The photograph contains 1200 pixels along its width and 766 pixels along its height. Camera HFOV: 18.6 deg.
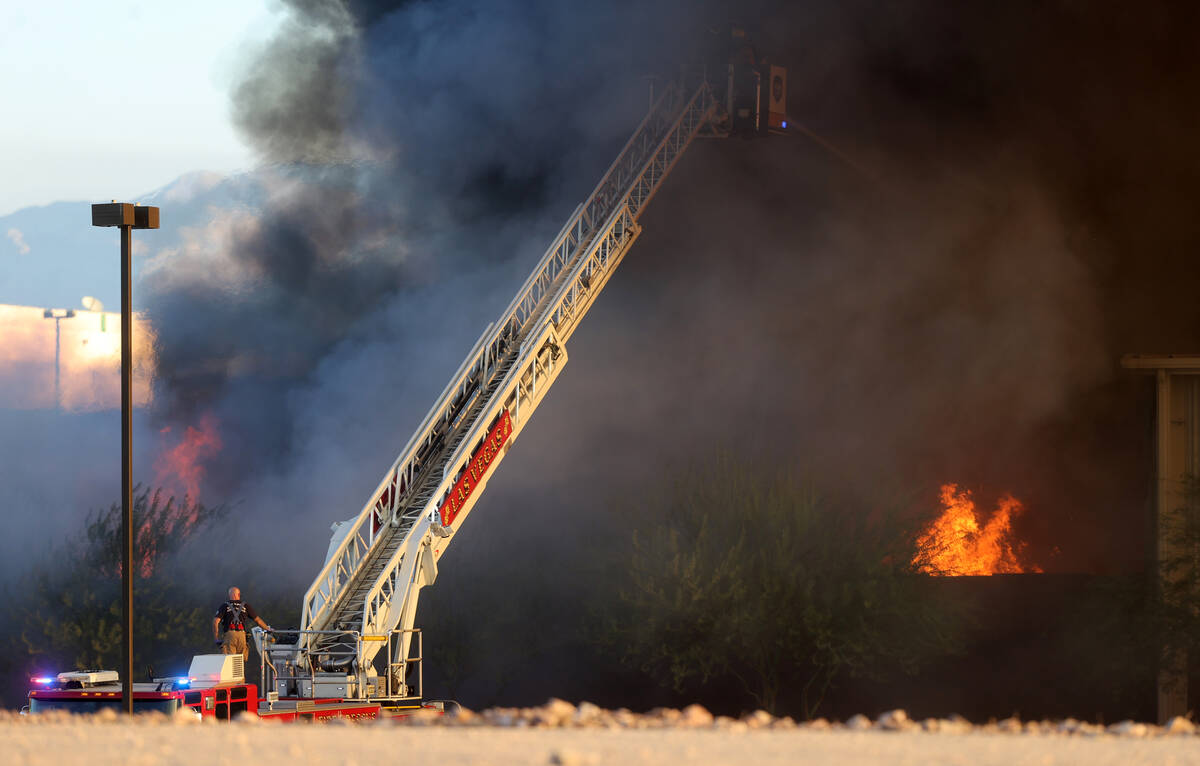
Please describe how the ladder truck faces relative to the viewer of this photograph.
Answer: facing to the left of the viewer

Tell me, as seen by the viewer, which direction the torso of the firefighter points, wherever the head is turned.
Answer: away from the camera
